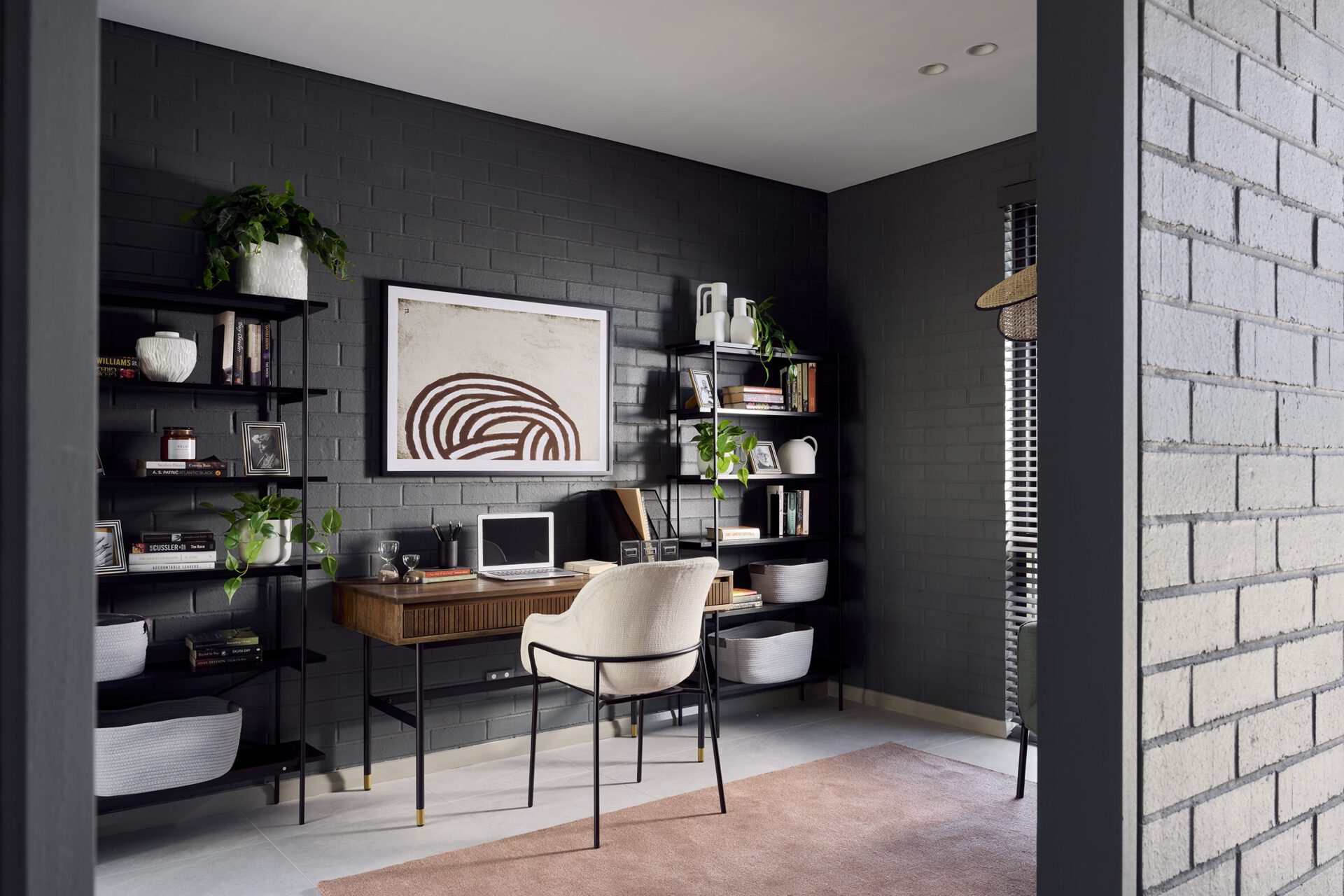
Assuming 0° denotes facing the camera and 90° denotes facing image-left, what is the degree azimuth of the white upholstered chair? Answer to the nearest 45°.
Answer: approximately 135°

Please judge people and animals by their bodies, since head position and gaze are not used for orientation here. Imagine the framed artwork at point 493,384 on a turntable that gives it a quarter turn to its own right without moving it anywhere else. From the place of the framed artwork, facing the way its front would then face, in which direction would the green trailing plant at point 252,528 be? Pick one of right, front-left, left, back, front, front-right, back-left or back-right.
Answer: front

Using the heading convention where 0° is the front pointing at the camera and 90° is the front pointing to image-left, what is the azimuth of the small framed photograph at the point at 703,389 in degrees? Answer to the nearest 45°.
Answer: approximately 315°

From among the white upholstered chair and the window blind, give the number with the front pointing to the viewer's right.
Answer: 0

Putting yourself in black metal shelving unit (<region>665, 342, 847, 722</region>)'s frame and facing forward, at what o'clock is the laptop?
The laptop is roughly at 3 o'clock from the black metal shelving unit.

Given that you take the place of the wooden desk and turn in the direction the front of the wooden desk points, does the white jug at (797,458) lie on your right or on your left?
on your left

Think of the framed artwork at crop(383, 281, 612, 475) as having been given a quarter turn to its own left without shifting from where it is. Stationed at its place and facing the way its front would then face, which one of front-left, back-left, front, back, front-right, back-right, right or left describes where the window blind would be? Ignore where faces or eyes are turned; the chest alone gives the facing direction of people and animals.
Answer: front-right

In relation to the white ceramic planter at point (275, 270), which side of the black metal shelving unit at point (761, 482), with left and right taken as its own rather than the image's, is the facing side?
right

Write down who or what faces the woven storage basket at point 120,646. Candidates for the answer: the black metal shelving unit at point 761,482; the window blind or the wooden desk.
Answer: the window blind

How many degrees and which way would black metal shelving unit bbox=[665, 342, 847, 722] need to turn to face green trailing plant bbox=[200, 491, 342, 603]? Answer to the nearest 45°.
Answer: approximately 90° to its right

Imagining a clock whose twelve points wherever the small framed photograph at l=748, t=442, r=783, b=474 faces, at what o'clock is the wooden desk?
The wooden desk is roughly at 3 o'clock from the small framed photograph.

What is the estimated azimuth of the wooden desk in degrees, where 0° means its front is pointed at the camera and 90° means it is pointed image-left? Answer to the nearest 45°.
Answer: approximately 315°

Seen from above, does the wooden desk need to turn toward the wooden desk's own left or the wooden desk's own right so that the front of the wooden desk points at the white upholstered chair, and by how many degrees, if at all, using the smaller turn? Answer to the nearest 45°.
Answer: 0° — it already faces it

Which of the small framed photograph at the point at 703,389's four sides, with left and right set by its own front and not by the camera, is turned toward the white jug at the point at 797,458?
left
